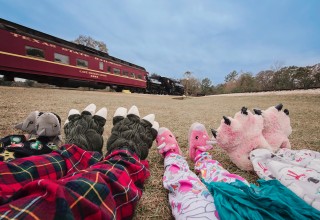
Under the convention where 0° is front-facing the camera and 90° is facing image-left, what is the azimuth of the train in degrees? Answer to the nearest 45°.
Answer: approximately 225°

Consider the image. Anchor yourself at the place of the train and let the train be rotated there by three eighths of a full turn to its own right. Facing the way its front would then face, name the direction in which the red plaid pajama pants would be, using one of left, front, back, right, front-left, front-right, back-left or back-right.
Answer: front

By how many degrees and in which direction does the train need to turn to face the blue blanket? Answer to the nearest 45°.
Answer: approximately 135° to its right
